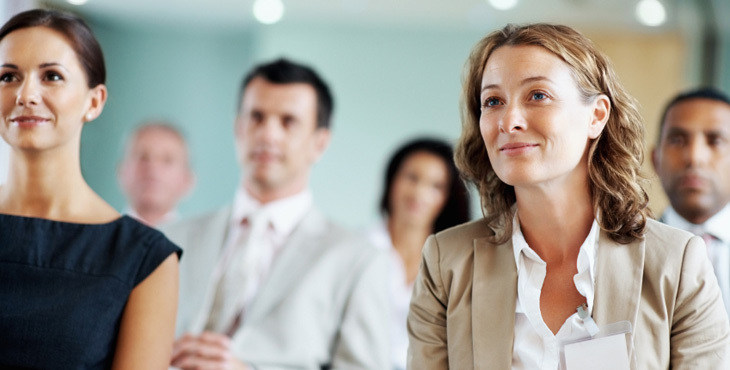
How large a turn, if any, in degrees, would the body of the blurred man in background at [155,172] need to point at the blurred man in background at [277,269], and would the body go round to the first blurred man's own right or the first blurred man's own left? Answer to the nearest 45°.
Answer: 0° — they already face them

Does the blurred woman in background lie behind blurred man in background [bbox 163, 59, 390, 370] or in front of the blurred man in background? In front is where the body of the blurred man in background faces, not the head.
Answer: behind

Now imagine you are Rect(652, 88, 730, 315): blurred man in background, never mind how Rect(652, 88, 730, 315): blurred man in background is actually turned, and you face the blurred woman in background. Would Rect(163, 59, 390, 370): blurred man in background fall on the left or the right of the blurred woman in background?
left

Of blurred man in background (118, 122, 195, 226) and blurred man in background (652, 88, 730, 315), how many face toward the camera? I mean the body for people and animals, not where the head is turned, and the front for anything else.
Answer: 2

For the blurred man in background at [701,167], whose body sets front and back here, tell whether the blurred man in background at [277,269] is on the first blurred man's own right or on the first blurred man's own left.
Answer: on the first blurred man's own right

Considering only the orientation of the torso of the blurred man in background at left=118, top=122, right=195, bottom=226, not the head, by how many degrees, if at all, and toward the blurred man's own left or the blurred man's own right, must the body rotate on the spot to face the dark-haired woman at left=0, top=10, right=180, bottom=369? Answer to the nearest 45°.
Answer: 0° — they already face them

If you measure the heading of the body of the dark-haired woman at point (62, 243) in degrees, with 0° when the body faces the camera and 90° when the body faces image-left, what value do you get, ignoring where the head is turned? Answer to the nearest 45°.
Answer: approximately 45°

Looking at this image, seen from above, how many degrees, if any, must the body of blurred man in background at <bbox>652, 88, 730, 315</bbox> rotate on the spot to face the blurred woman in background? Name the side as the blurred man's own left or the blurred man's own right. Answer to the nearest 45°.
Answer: approximately 135° to the blurred man's own right

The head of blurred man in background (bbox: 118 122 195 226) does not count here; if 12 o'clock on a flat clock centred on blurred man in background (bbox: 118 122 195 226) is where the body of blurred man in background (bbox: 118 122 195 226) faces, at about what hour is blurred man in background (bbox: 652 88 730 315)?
blurred man in background (bbox: 652 88 730 315) is roughly at 11 o'clock from blurred man in background (bbox: 118 122 195 226).

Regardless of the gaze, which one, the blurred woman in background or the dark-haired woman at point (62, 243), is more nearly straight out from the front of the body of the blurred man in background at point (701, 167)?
the dark-haired woman
